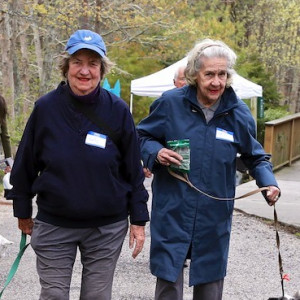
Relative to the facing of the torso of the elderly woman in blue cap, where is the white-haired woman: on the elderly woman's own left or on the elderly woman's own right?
on the elderly woman's own left

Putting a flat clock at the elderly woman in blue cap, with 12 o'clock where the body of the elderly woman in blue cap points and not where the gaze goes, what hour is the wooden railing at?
The wooden railing is roughly at 7 o'clock from the elderly woman in blue cap.

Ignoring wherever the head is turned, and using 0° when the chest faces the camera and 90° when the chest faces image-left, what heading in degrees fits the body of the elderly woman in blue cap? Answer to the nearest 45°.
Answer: approximately 0°

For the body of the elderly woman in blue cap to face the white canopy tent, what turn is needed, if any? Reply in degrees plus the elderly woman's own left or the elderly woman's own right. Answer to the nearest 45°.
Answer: approximately 180°

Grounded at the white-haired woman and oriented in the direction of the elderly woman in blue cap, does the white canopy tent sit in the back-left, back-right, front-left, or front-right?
back-right
